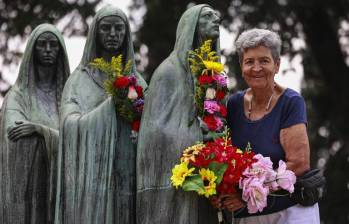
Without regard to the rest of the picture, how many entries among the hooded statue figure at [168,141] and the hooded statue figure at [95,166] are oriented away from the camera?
0

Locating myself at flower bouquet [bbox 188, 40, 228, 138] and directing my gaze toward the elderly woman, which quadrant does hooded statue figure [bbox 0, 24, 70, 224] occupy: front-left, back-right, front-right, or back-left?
back-left

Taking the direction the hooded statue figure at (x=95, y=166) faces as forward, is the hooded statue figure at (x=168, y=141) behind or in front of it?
in front

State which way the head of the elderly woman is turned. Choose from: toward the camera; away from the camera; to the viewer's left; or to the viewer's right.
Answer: toward the camera

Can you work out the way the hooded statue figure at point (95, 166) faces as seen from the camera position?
facing the viewer and to the right of the viewer
